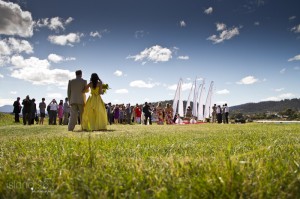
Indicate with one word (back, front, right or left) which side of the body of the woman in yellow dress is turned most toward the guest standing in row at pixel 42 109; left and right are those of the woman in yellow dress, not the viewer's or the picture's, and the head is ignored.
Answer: front

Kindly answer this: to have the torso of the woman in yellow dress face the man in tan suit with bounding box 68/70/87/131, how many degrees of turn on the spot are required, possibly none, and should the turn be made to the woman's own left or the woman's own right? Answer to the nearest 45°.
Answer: approximately 90° to the woman's own left

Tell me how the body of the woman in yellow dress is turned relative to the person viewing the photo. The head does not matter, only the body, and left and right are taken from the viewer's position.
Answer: facing away from the viewer

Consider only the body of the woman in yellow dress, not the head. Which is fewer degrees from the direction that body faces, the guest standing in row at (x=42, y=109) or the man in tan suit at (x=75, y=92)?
the guest standing in row
